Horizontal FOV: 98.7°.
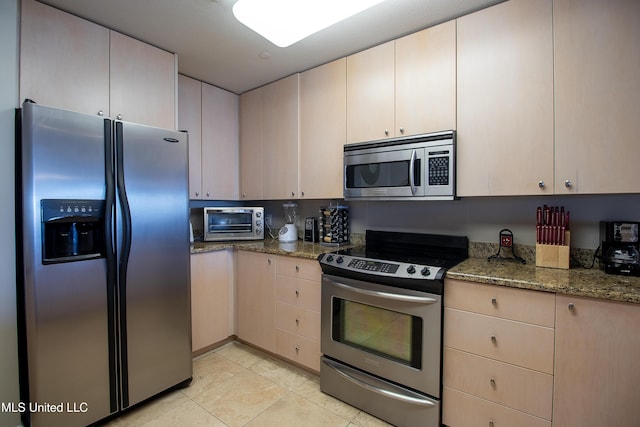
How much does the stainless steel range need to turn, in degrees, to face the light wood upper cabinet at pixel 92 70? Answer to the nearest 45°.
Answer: approximately 45° to its right

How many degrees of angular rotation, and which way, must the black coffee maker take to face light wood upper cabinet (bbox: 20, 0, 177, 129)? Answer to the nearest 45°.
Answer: approximately 45° to its right

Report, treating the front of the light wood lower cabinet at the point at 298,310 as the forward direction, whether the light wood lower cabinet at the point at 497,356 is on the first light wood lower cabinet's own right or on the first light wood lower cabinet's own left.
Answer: on the first light wood lower cabinet's own left

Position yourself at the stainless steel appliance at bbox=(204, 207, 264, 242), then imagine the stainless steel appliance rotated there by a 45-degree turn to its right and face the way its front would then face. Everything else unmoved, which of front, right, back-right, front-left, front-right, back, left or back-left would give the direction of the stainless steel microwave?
left

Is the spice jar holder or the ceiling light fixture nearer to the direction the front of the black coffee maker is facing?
the ceiling light fixture

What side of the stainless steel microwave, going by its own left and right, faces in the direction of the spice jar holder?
right

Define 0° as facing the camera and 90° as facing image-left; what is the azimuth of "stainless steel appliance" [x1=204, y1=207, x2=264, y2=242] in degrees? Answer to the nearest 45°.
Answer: approximately 0°

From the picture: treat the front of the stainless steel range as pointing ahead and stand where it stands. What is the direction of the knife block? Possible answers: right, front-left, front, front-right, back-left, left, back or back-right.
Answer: back-left

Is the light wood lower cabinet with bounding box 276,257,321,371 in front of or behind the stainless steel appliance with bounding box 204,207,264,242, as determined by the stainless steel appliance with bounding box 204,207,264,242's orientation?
in front

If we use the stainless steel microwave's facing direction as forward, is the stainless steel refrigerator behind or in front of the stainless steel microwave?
in front

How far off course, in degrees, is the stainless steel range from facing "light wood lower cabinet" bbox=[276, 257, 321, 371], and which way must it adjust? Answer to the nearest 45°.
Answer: approximately 90° to its right
